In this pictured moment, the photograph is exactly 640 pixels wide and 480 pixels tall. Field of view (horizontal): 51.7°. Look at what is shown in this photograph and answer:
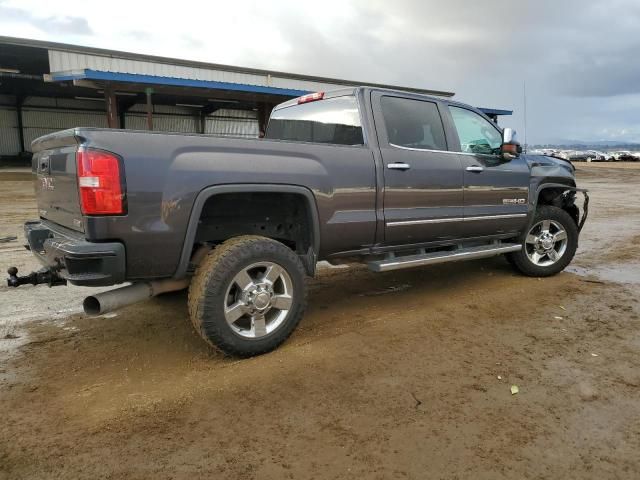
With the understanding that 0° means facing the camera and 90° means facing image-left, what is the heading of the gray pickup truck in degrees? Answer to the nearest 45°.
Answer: approximately 225°
